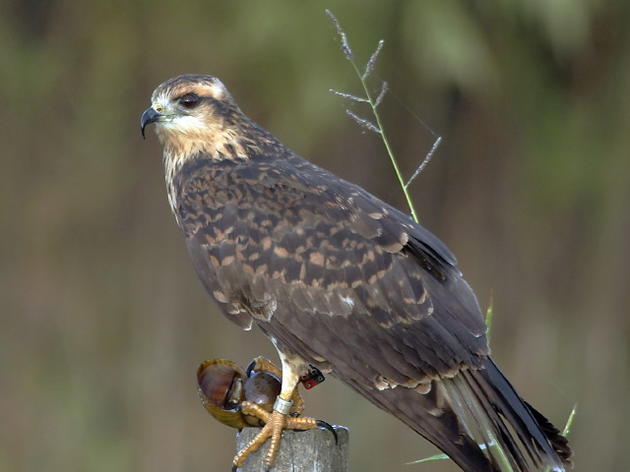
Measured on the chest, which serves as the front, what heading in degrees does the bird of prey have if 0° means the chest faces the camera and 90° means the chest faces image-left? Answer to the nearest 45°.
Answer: approximately 90°
